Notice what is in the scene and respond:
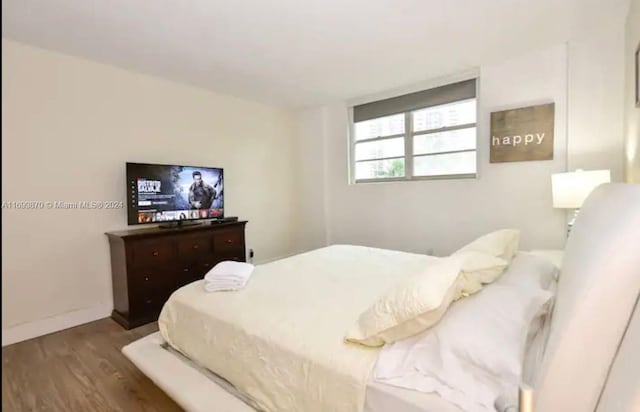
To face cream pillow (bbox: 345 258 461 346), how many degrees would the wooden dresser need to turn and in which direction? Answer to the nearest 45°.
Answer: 0° — it already faces it

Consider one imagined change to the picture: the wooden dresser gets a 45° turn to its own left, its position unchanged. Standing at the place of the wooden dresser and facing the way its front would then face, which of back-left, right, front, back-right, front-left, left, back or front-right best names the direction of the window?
front

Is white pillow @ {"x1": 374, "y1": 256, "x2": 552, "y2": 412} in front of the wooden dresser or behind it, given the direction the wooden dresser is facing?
in front

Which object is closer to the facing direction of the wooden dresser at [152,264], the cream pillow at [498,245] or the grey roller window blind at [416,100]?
the cream pillow

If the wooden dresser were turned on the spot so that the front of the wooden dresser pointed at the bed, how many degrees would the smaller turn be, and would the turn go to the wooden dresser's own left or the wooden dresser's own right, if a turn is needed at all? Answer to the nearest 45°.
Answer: approximately 45° to the wooden dresser's own right

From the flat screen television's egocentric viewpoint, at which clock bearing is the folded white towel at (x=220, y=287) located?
The folded white towel is roughly at 1 o'clock from the flat screen television.

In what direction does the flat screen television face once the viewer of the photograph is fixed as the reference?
facing the viewer and to the right of the viewer

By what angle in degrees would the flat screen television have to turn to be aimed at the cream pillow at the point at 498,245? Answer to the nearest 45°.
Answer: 0° — it already faces it
